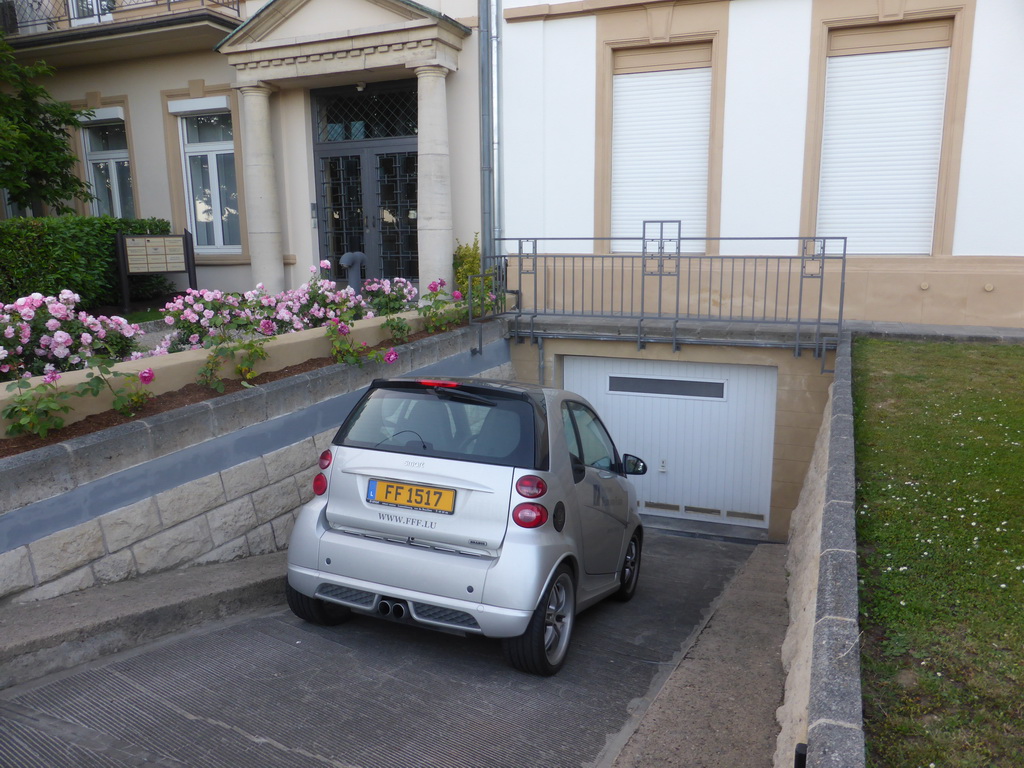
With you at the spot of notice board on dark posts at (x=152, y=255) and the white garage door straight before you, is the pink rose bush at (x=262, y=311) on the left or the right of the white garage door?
right

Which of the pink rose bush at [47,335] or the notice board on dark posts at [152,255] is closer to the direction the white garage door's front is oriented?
the pink rose bush

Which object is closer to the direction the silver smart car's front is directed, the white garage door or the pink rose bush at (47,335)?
the white garage door

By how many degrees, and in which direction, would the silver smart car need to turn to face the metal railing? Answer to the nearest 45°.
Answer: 0° — it already faces it

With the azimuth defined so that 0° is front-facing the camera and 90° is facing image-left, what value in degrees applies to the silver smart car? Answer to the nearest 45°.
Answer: approximately 225°

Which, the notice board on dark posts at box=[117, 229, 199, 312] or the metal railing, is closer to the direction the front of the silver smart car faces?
the metal railing

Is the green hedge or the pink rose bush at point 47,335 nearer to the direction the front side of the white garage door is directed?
the pink rose bush

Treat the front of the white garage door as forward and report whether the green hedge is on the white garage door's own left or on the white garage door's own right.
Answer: on the white garage door's own right

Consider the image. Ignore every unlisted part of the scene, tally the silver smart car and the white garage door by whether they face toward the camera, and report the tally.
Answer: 1

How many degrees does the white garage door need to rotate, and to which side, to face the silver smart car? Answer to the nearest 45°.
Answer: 0° — it already faces it

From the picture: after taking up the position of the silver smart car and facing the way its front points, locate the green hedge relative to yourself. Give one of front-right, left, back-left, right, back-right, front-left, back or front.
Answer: left

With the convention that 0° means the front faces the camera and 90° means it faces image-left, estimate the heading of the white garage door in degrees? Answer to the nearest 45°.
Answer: approximately 0°
